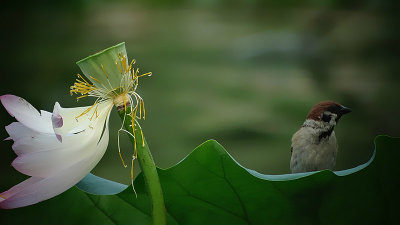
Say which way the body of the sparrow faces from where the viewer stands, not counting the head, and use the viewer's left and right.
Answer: facing the viewer and to the right of the viewer
